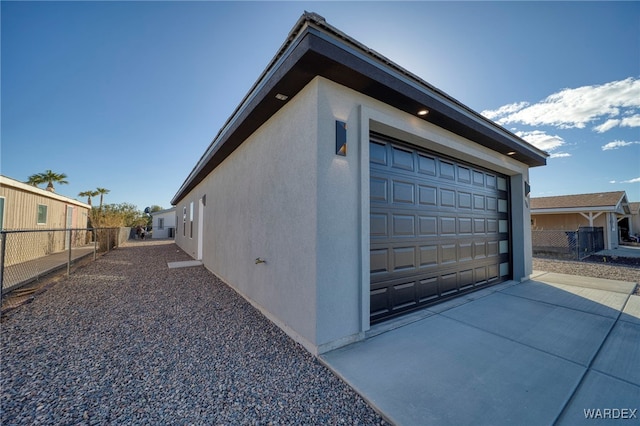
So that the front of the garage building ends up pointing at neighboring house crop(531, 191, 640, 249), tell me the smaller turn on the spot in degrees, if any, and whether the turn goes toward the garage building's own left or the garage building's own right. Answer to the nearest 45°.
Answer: approximately 90° to the garage building's own left

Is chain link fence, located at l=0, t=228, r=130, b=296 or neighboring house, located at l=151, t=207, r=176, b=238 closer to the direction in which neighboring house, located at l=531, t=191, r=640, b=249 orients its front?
the chain link fence

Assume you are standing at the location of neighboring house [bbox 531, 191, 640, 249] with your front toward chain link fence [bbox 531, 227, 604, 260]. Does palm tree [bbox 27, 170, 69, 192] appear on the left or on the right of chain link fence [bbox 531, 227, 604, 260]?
right

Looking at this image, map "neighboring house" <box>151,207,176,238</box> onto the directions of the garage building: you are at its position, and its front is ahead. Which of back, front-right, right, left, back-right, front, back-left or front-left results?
back

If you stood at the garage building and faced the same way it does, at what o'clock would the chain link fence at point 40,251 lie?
The chain link fence is roughly at 5 o'clock from the garage building.

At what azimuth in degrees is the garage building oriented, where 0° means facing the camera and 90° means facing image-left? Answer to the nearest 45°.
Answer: approximately 315°

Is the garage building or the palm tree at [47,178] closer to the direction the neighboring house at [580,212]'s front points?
the garage building

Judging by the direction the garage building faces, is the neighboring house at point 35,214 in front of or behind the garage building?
behind

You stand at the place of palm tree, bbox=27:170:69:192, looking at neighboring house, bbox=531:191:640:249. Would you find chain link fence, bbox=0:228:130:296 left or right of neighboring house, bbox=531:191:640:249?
right

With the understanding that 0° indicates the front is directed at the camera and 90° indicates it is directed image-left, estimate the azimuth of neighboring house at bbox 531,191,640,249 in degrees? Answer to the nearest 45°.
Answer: approximately 315°

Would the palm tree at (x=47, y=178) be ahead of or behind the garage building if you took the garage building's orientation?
behind
